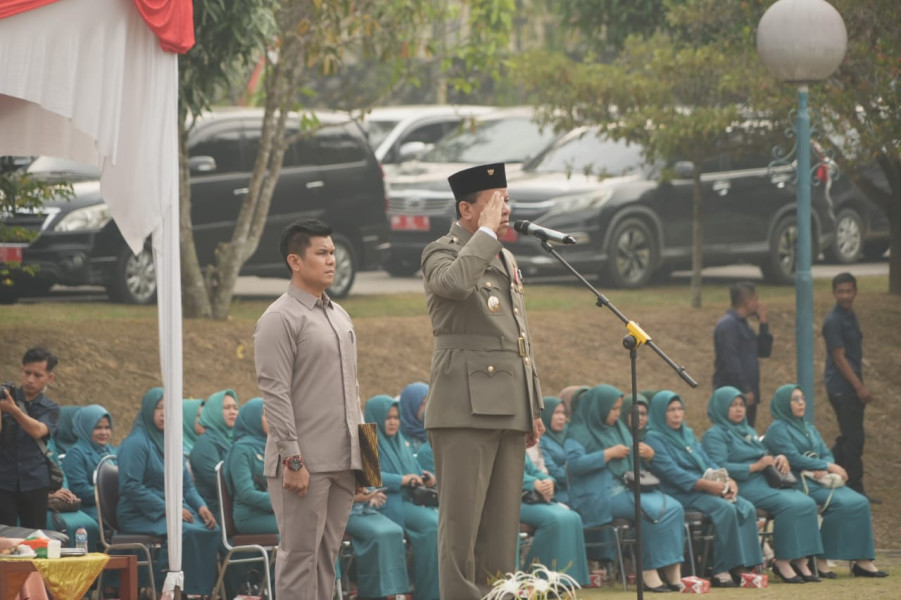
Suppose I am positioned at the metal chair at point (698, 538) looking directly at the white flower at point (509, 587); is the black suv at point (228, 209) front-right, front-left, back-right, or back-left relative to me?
back-right

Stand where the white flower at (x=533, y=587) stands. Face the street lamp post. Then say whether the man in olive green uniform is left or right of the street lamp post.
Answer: left

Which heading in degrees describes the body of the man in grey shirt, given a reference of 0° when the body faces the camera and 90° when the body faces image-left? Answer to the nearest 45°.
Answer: approximately 315°

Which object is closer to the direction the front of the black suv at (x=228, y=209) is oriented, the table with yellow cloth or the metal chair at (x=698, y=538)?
the table with yellow cloth
